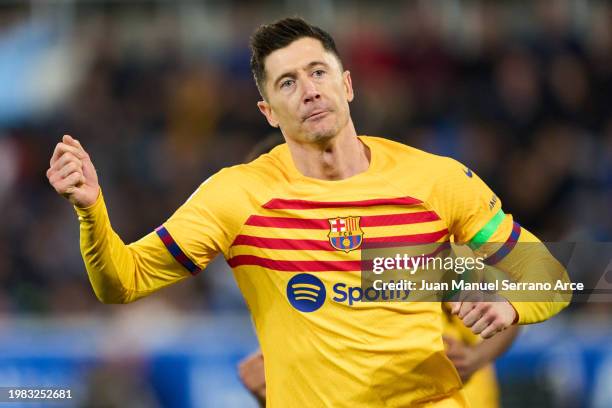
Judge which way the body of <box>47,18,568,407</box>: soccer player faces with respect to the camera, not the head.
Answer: toward the camera
